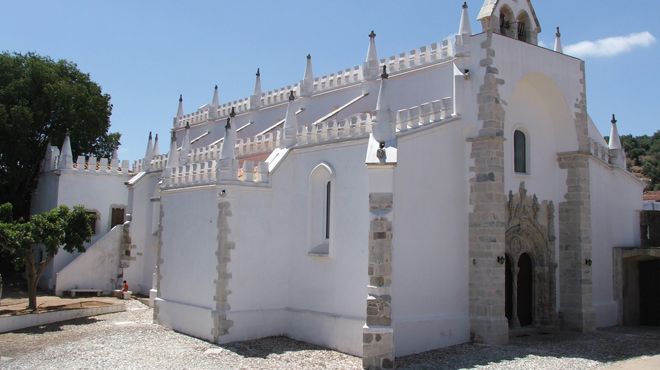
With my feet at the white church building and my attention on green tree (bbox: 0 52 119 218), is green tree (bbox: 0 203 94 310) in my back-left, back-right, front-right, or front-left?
front-left

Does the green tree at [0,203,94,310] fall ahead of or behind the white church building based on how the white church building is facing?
behind

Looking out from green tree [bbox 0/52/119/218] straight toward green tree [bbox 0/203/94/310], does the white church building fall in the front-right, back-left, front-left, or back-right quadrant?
front-left

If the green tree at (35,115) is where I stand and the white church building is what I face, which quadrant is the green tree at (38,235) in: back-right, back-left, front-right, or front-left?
front-right

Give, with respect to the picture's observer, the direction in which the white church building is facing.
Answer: facing the viewer and to the right of the viewer

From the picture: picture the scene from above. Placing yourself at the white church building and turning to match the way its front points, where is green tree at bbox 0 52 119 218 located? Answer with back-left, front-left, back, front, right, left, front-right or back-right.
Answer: back
